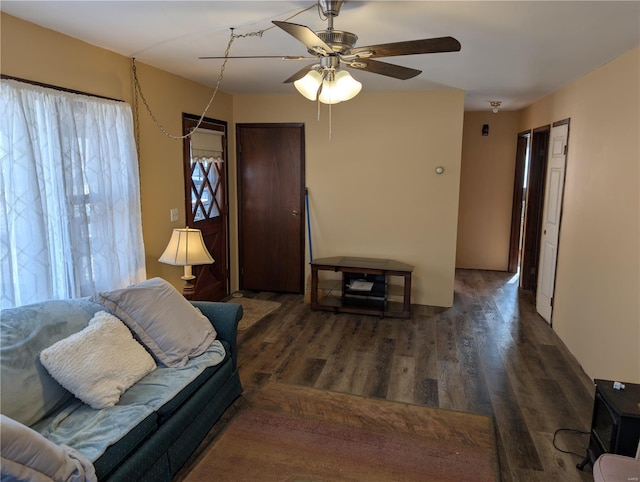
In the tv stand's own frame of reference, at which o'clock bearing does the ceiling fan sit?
The ceiling fan is roughly at 12 o'clock from the tv stand.

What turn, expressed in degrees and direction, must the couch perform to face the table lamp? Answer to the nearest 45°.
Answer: approximately 90° to its left

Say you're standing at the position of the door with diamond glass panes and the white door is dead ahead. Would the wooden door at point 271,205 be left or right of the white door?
left

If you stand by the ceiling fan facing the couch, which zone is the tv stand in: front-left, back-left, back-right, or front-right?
back-right

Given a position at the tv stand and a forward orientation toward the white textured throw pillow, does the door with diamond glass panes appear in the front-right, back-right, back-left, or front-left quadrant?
front-right

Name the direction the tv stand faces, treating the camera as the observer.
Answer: facing the viewer

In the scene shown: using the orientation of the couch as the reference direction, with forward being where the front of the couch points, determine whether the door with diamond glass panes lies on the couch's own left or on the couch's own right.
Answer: on the couch's own left

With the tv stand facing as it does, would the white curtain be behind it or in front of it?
in front

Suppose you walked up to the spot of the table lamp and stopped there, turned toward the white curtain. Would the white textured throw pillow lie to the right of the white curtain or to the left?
left

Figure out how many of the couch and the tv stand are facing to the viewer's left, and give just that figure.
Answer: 0

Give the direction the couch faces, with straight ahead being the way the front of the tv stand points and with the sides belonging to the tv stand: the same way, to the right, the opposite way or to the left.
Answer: to the left

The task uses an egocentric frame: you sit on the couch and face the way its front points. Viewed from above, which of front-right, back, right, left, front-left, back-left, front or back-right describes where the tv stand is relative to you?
left

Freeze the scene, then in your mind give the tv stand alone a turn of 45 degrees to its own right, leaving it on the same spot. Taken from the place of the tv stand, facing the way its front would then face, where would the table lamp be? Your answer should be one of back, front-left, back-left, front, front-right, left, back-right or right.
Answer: front

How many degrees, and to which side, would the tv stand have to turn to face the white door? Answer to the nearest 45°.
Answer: approximately 90° to its left

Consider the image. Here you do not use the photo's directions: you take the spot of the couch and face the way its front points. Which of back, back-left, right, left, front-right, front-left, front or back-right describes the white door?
front-left

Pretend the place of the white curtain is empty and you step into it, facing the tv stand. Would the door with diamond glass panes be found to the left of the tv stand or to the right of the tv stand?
left

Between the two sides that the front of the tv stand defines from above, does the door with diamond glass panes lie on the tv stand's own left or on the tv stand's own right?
on the tv stand's own right

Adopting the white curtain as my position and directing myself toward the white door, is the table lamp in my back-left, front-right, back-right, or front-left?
front-left
